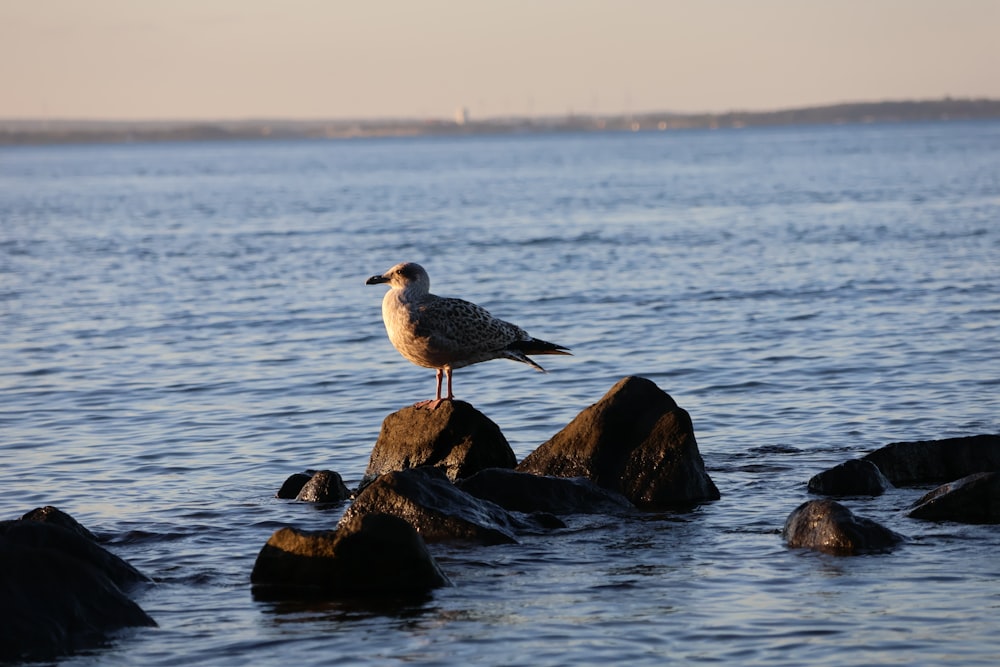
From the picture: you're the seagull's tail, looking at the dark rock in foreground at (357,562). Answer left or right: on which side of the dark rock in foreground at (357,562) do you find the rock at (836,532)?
left

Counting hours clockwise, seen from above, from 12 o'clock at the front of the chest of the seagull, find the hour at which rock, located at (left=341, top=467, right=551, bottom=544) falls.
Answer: The rock is roughly at 9 o'clock from the seagull.

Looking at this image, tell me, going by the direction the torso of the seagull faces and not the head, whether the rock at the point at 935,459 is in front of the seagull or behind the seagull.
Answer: behind

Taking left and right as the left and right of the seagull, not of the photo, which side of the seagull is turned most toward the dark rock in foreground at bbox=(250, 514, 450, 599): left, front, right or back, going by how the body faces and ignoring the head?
left

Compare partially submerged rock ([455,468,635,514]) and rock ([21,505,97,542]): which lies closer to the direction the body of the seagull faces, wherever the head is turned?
the rock

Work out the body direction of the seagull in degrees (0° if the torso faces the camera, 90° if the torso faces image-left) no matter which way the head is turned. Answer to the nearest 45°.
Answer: approximately 90°

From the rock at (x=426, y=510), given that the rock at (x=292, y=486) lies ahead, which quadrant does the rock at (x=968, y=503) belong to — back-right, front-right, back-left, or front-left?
back-right

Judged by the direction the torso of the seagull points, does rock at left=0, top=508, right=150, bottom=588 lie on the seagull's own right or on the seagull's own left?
on the seagull's own left

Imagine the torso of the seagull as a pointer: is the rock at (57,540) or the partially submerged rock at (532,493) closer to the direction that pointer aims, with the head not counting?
the rock

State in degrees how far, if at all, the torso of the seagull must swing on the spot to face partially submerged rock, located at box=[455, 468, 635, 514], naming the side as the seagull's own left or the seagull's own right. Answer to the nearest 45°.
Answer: approximately 135° to the seagull's own left

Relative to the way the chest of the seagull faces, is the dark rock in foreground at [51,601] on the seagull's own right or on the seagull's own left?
on the seagull's own left

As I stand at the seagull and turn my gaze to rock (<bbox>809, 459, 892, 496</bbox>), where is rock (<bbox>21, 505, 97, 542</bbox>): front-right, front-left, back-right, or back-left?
back-right

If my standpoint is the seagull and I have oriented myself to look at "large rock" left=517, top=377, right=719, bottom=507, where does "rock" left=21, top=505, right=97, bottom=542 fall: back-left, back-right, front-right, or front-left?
back-right
